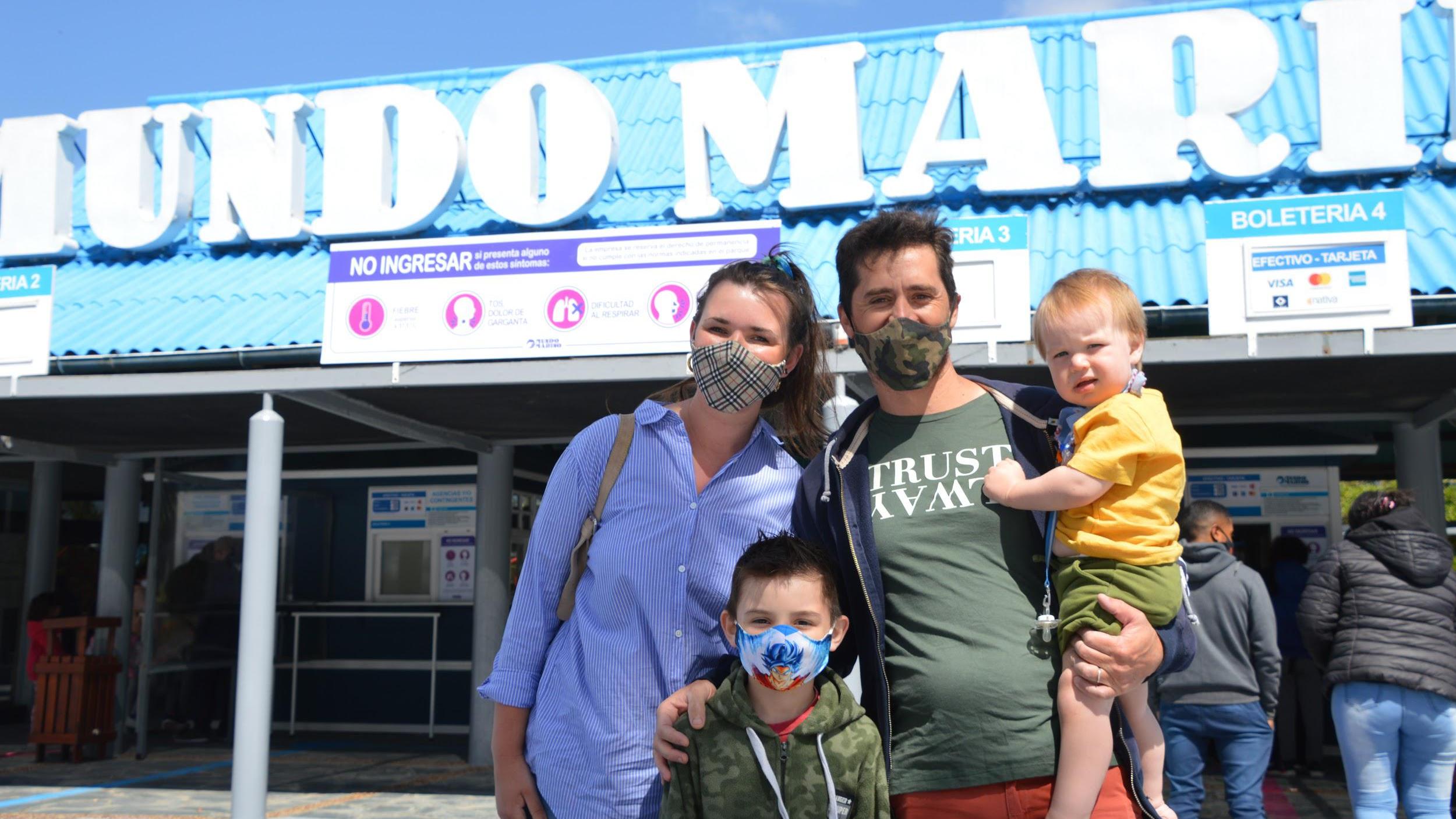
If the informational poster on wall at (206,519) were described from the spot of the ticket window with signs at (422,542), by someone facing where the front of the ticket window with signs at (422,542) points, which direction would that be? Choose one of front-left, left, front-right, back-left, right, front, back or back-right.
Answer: right

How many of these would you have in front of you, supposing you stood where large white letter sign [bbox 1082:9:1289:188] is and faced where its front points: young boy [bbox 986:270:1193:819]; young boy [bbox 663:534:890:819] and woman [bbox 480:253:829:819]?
3

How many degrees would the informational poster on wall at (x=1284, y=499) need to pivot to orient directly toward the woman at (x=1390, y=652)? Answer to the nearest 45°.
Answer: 0° — it already faces them

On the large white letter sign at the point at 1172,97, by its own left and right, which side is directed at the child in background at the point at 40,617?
right

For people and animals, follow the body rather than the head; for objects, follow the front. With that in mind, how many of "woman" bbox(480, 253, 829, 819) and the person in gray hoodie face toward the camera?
1

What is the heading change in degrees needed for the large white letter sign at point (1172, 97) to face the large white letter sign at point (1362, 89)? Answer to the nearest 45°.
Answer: approximately 90° to its left

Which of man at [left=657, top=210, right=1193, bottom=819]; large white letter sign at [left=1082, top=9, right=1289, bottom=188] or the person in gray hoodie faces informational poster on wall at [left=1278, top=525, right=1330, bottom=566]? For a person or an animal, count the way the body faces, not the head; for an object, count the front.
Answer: the person in gray hoodie

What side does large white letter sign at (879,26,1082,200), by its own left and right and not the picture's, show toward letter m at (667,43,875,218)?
right

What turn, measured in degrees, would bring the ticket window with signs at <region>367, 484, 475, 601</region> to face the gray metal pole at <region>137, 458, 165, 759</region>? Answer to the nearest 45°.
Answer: approximately 45° to its right

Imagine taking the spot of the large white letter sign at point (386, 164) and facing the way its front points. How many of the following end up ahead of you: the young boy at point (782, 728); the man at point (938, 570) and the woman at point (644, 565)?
3

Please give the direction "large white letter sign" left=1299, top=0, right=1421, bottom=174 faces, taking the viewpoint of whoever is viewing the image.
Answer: facing the viewer

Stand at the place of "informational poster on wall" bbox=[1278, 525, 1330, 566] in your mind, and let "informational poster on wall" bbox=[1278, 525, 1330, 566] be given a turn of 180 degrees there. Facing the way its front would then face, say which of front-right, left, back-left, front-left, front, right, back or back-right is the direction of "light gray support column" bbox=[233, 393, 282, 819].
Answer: back-left

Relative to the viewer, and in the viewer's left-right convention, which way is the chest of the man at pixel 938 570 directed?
facing the viewer

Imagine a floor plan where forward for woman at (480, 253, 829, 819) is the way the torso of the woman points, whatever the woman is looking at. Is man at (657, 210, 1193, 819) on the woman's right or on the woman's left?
on the woman's left
